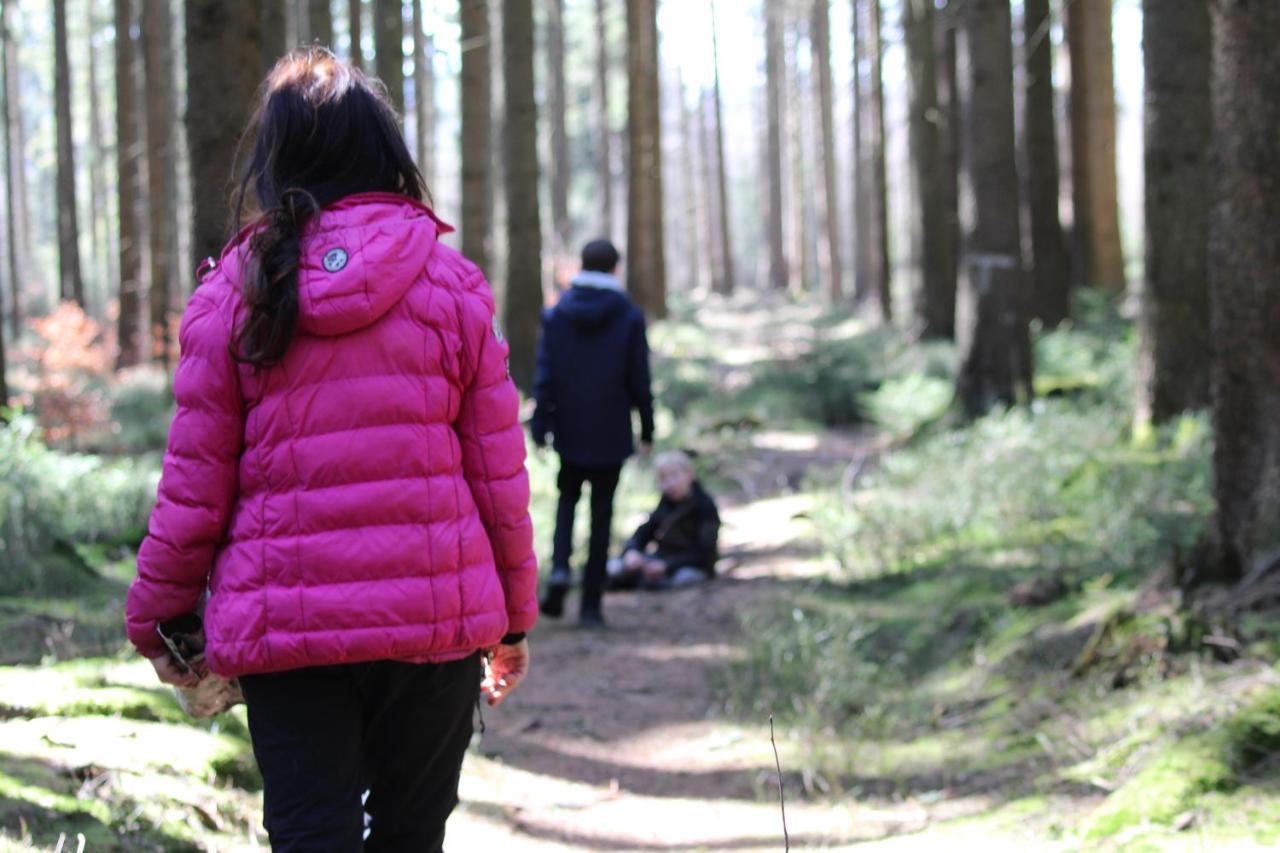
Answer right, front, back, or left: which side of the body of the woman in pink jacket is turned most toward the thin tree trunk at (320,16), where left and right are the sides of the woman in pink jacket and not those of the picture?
front

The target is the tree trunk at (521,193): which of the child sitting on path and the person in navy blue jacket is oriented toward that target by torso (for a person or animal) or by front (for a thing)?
the person in navy blue jacket

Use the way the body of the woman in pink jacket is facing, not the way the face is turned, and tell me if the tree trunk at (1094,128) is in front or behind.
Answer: in front

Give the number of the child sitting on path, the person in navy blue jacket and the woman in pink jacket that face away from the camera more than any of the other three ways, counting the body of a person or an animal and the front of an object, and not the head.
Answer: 2

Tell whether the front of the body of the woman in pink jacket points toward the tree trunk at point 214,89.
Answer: yes

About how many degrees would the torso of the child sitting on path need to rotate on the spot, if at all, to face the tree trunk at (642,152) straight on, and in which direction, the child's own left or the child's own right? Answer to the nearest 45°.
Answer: approximately 135° to the child's own right

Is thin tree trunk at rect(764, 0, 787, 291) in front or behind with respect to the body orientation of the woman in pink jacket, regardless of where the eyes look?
in front

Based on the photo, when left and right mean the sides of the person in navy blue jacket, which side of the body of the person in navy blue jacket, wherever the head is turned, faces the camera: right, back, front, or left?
back

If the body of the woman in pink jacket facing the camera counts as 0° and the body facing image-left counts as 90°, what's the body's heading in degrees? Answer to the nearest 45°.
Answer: approximately 180°

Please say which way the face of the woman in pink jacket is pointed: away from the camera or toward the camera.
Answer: away from the camera

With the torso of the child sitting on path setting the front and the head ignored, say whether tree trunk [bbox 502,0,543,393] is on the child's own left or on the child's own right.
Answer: on the child's own right
